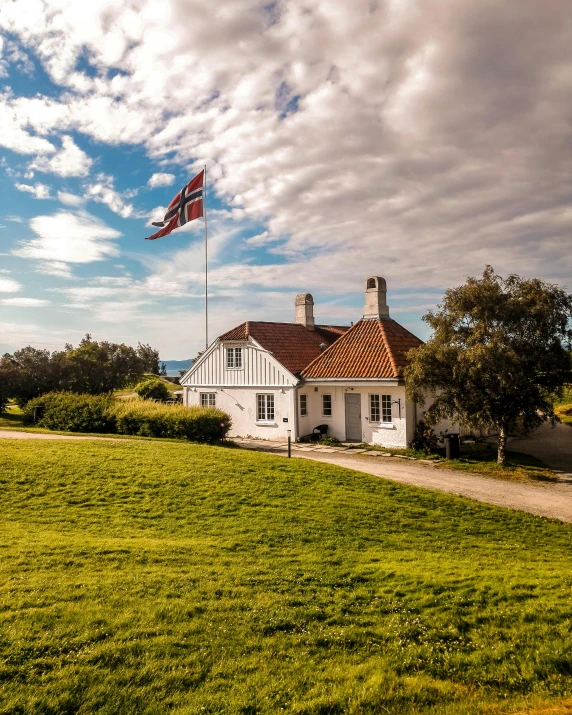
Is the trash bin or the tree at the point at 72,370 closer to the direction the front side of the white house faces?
the trash bin

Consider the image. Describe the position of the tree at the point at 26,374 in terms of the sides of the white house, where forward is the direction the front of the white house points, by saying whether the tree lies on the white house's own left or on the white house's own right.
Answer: on the white house's own right

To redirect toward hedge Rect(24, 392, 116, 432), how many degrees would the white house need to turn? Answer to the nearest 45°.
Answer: approximately 90° to its right

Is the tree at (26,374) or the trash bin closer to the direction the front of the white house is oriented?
the trash bin

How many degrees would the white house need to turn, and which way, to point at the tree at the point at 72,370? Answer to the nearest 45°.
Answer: approximately 135° to its right

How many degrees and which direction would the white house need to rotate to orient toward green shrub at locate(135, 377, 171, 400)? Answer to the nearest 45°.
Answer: approximately 135° to its right

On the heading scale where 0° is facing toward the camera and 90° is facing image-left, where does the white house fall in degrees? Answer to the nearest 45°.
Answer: approximately 0°

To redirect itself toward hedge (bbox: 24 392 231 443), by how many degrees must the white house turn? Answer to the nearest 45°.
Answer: approximately 90° to its right
